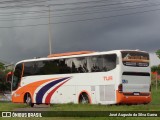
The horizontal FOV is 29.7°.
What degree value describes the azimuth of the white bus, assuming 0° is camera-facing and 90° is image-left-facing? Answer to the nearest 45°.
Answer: approximately 135°
